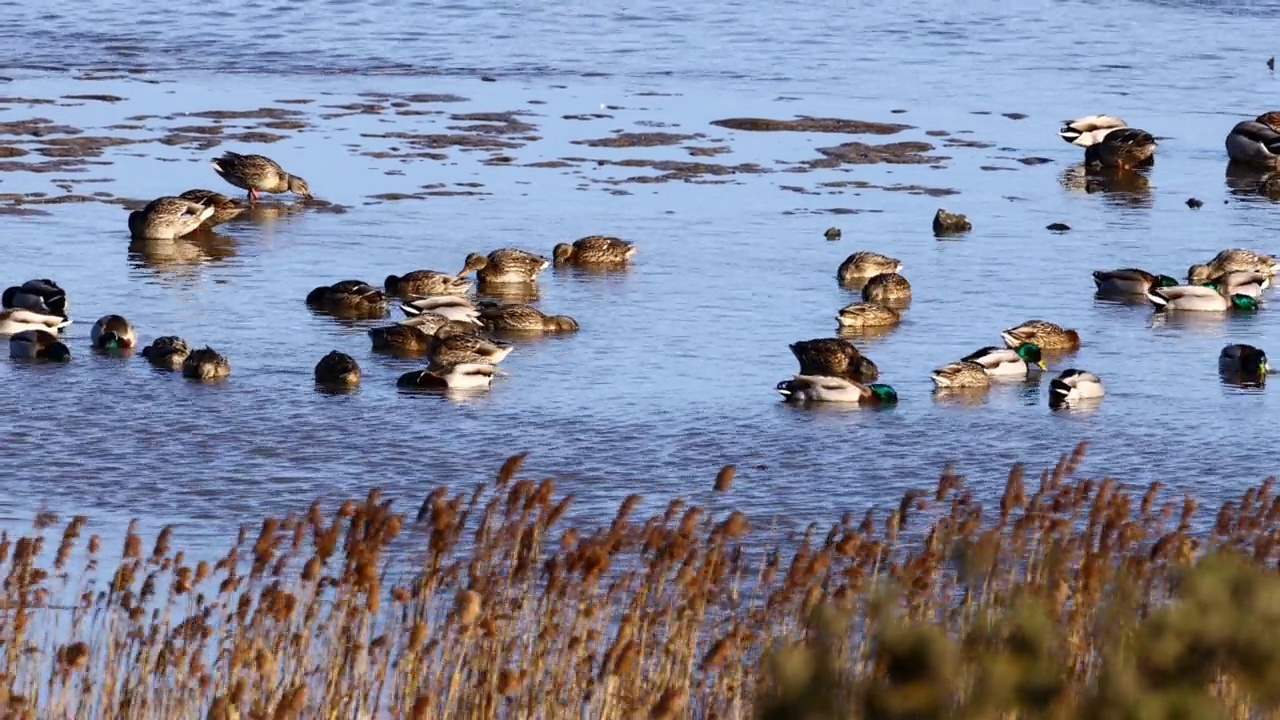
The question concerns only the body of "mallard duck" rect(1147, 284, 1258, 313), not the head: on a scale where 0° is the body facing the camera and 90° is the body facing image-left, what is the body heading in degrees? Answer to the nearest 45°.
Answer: approximately 270°

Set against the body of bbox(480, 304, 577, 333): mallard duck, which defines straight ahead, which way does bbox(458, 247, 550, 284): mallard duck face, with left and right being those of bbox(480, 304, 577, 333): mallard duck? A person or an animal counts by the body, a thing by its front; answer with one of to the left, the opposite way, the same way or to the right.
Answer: the opposite way

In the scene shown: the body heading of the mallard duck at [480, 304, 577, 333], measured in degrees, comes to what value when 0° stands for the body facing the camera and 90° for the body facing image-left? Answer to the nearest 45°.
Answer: approximately 270°

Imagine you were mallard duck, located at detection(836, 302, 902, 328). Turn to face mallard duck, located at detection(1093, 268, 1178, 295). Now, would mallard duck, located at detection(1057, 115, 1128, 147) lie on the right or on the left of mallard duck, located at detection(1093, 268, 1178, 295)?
left

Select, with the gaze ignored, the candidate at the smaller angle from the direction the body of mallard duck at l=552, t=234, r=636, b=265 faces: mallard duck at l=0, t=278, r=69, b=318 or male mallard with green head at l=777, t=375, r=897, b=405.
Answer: the mallard duck

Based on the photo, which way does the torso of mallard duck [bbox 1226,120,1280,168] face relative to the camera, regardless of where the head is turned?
to the viewer's left

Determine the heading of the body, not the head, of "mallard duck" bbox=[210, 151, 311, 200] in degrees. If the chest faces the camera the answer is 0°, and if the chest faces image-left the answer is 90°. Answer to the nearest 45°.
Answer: approximately 270°

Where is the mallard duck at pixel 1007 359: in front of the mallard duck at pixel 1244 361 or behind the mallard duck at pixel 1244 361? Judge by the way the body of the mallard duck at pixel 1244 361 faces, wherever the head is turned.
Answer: behind

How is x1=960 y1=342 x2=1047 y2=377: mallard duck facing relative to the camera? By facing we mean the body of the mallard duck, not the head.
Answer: to the viewer's right

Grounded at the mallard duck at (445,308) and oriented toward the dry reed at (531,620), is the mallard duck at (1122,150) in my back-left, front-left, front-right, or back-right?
back-left
